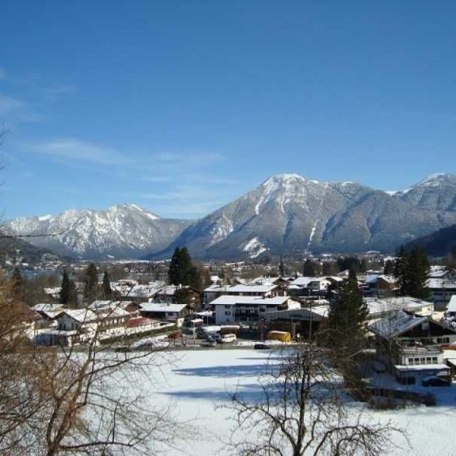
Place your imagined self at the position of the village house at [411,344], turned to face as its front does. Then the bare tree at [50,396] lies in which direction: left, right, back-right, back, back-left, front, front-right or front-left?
front-right

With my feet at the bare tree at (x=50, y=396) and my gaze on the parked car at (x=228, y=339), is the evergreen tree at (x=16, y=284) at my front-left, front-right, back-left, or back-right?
front-left

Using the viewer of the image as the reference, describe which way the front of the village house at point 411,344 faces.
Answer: facing the viewer and to the right of the viewer

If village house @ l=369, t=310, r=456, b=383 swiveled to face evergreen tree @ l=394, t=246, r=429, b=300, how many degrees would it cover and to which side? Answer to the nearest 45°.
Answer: approximately 135° to its left

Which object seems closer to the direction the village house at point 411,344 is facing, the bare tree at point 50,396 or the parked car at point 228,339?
the bare tree
